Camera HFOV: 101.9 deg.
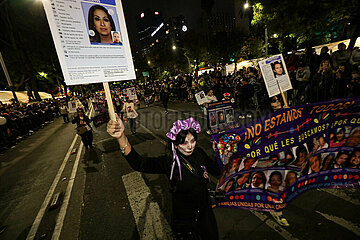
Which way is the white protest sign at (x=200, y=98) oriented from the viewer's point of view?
toward the camera

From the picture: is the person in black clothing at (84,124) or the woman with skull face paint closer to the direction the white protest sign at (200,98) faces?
the woman with skull face paint

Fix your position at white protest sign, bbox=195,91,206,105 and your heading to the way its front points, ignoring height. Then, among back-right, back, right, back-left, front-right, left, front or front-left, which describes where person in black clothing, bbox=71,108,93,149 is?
right

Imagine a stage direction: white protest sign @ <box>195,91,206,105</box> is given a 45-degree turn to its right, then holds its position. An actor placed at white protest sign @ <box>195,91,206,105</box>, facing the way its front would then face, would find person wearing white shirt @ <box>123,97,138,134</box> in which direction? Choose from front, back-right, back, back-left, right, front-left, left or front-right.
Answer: front-right

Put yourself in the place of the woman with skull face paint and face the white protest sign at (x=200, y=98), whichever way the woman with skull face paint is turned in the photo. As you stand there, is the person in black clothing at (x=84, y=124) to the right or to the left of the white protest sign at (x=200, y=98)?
left

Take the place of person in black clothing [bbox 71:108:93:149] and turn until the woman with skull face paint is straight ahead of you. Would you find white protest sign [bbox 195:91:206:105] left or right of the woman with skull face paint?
left

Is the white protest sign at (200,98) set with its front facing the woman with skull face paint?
yes

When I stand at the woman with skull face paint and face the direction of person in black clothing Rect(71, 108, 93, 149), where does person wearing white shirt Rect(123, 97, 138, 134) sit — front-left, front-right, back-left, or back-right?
front-right
